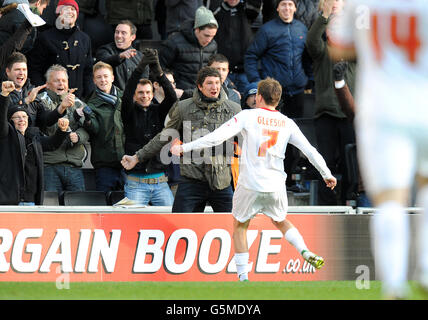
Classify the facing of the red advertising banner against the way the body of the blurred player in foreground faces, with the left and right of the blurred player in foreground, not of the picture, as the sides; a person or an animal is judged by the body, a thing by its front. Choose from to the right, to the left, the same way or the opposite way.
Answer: the opposite way

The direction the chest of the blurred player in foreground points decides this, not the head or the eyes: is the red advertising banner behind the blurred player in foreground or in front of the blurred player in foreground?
in front

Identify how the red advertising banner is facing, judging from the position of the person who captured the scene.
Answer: facing the viewer

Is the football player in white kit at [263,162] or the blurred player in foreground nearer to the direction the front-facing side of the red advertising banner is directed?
the blurred player in foreground

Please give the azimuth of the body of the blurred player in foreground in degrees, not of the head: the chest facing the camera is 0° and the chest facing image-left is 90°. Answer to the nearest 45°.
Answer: approximately 180°

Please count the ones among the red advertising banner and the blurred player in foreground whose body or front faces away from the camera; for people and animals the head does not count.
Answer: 1
